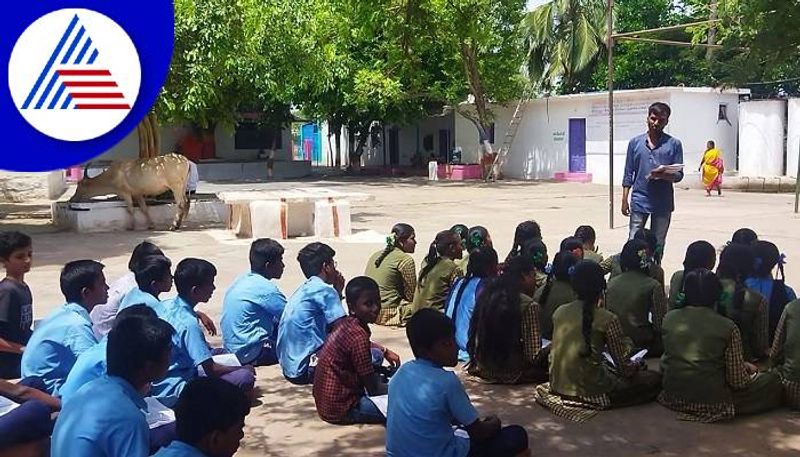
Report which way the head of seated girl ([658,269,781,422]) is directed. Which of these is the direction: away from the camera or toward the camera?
away from the camera

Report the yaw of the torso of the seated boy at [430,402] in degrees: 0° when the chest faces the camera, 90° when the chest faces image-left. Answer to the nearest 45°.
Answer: approximately 225°

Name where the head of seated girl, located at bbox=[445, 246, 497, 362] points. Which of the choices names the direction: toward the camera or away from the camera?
away from the camera

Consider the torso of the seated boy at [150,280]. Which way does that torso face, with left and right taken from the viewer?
facing to the right of the viewer

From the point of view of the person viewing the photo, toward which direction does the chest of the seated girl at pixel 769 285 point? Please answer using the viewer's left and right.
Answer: facing away from the viewer

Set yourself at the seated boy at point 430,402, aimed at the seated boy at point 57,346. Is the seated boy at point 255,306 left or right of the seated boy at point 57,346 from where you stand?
right

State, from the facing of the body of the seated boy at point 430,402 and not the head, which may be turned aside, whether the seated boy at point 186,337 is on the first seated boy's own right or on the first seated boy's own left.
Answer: on the first seated boy's own left

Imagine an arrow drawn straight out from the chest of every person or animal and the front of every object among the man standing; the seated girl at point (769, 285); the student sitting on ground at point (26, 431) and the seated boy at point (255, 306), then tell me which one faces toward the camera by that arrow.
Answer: the man standing

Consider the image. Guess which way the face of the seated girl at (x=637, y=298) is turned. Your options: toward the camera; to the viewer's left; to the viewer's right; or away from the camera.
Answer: away from the camera

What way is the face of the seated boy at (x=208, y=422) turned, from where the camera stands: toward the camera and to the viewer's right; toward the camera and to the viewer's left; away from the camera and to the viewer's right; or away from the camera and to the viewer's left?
away from the camera and to the viewer's right

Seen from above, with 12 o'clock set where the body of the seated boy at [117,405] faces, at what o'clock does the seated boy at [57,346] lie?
the seated boy at [57,346] is roughly at 10 o'clock from the seated boy at [117,405].

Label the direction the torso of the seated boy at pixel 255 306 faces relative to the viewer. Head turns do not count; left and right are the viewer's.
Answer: facing away from the viewer and to the right of the viewer

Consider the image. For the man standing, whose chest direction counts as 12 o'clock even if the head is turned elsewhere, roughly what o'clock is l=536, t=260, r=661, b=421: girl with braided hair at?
The girl with braided hair is roughly at 12 o'clock from the man standing.

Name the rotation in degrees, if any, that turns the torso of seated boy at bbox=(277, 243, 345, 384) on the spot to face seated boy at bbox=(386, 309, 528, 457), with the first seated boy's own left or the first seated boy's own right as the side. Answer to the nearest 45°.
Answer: approximately 135° to the first seated boy's own right

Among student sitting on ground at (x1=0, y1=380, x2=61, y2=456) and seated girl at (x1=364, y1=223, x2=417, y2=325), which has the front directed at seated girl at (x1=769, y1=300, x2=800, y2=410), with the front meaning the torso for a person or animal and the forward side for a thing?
the student sitting on ground

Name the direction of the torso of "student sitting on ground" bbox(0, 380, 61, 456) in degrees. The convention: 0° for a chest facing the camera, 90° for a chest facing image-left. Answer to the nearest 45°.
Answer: approximately 270°
